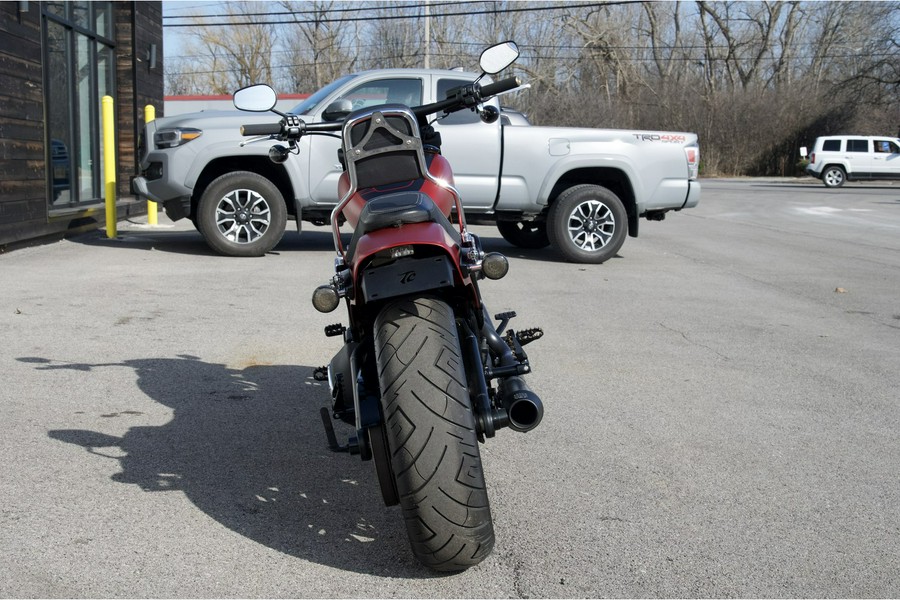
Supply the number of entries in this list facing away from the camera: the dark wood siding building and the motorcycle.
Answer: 1

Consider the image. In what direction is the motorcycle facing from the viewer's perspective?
away from the camera

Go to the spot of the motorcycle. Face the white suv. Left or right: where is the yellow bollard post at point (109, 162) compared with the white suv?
left

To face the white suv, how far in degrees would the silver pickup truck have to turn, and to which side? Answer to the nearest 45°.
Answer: approximately 135° to its right

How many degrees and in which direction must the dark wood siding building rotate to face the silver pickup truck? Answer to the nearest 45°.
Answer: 0° — it already faces it

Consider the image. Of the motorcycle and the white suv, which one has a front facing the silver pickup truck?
the motorcycle

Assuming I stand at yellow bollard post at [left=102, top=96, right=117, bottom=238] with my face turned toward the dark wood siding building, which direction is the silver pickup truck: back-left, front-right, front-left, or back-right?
back-right

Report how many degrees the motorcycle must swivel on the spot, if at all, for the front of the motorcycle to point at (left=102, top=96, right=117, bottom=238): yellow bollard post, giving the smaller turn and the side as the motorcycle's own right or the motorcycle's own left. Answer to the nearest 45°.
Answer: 0° — it already faces it

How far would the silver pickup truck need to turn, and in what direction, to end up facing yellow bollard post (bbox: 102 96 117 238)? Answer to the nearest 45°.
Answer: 0° — it already faces it

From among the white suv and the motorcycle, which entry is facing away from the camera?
the motorcycle

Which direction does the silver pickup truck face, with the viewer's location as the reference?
facing to the left of the viewer
